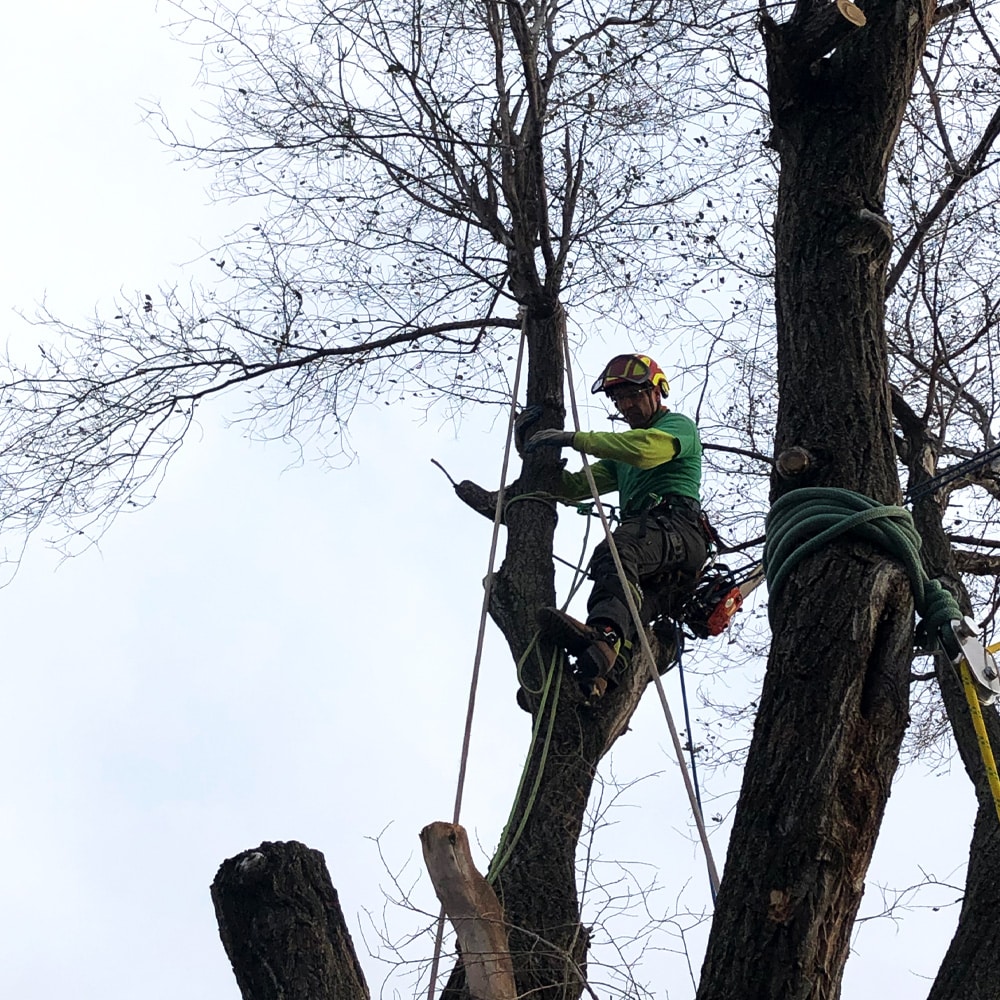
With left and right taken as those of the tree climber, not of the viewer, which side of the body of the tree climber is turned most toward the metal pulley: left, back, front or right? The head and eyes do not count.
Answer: left

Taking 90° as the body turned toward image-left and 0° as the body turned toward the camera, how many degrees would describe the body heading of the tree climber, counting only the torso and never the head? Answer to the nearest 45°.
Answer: approximately 45°
